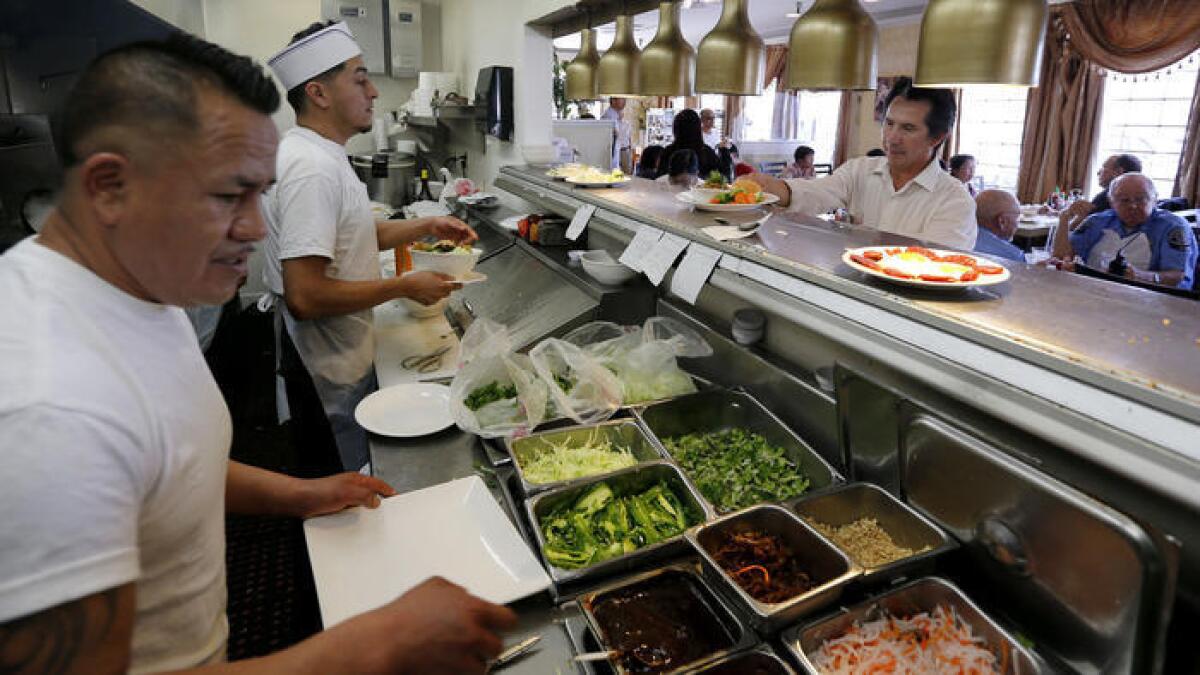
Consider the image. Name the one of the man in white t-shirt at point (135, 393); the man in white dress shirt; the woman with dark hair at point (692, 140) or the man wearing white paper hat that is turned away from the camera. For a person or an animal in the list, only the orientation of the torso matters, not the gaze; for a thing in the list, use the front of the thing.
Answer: the woman with dark hair

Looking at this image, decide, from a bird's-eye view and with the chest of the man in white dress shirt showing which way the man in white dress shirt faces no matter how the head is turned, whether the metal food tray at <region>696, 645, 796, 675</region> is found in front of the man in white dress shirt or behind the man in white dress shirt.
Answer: in front

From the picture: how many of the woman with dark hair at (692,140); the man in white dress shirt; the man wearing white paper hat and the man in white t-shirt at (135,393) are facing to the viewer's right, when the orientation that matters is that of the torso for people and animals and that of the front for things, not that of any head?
2

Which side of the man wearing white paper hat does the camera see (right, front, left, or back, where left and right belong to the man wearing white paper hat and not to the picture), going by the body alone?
right

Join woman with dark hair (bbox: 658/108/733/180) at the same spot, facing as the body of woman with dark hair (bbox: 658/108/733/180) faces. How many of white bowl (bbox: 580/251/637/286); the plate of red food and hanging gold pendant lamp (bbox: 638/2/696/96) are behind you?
3

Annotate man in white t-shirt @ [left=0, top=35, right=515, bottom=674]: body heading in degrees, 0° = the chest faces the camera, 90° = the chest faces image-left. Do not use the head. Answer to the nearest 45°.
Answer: approximately 270°

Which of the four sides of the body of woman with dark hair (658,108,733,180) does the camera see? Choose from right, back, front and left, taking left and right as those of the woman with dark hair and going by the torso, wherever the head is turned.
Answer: back

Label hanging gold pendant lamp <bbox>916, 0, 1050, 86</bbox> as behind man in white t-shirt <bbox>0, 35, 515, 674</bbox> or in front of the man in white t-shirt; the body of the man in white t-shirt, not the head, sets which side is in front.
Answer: in front

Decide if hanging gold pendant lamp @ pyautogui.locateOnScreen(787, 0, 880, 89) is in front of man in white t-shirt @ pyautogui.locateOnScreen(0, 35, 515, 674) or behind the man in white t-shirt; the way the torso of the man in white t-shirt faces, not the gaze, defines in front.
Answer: in front

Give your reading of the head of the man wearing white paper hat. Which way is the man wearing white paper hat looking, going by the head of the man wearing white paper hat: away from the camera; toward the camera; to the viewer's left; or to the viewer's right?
to the viewer's right

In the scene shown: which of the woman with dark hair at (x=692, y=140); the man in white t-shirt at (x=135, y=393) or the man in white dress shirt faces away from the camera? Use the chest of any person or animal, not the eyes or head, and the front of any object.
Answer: the woman with dark hair

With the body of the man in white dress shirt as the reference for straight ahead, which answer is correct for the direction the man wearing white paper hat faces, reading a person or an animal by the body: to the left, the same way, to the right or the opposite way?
the opposite way
